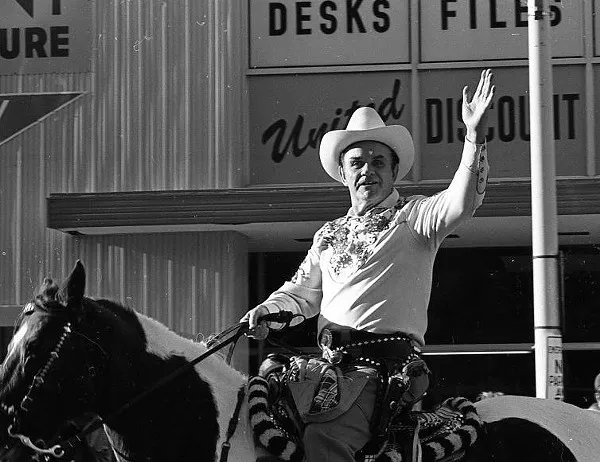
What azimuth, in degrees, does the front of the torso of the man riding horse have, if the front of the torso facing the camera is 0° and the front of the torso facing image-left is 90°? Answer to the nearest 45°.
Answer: approximately 45°

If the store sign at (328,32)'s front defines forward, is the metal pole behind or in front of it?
in front

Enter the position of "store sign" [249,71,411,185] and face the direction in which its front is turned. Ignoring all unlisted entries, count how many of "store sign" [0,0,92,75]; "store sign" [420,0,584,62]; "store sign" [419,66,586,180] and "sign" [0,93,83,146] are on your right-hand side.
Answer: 2

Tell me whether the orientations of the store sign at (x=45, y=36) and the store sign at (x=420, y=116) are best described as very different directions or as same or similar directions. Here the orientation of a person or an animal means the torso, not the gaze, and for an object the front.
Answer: same or similar directions

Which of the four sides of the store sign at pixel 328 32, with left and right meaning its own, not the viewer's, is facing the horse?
front

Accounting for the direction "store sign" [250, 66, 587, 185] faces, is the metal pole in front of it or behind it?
in front

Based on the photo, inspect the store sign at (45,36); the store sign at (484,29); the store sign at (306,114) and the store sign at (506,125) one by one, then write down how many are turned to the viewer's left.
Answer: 0

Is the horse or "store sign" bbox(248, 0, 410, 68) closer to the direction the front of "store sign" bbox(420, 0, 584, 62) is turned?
the horse

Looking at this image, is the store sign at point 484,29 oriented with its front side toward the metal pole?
yes

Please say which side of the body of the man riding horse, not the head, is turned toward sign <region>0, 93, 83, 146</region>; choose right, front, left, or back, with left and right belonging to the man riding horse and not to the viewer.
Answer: right

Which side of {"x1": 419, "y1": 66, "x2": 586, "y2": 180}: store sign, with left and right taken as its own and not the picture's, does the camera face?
front

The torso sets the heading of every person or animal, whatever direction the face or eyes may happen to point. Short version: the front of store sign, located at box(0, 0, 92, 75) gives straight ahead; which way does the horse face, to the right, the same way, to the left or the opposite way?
to the right

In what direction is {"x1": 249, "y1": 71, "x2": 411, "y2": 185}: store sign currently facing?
toward the camera

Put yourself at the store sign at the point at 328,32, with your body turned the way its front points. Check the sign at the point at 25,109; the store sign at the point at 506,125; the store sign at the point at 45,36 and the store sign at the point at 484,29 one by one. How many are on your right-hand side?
2

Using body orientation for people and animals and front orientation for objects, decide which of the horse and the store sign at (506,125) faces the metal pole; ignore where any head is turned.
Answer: the store sign

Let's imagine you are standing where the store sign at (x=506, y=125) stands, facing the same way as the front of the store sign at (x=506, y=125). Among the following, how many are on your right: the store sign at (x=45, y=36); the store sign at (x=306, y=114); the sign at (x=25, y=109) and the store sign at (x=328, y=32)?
4

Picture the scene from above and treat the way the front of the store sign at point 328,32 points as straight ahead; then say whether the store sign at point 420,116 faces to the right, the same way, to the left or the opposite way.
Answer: the same way

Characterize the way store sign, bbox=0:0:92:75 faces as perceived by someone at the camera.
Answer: facing the viewer

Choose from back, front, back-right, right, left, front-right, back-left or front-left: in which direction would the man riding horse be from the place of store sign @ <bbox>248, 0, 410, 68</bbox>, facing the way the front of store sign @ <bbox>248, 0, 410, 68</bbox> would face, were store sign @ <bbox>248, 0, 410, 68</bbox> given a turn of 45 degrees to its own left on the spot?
front-right
